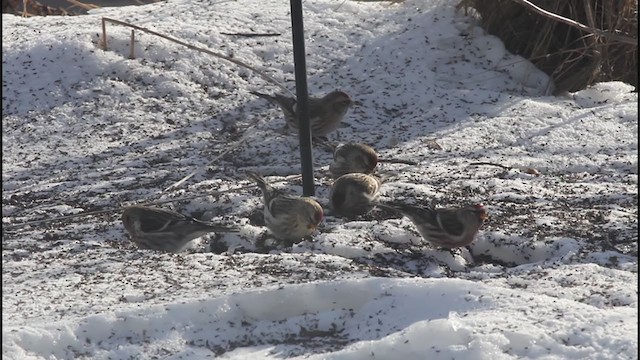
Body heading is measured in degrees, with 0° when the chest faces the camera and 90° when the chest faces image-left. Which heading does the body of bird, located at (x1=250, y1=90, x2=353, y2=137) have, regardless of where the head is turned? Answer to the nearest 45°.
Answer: approximately 270°

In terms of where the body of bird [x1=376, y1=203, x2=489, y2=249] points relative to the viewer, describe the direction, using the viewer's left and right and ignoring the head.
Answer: facing to the right of the viewer

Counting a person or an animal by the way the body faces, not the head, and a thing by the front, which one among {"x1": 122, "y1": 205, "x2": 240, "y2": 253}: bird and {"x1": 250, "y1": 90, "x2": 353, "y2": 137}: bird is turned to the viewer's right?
{"x1": 250, "y1": 90, "x2": 353, "y2": 137}: bird

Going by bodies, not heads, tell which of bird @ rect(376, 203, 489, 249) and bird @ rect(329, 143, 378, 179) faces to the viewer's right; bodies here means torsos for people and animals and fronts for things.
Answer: bird @ rect(376, 203, 489, 249)

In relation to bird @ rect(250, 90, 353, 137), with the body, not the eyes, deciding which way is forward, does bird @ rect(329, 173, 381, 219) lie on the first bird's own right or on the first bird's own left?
on the first bird's own right

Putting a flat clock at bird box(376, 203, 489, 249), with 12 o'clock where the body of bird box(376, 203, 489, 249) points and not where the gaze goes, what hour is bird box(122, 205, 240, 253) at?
bird box(122, 205, 240, 253) is roughly at 6 o'clock from bird box(376, 203, 489, 249).
